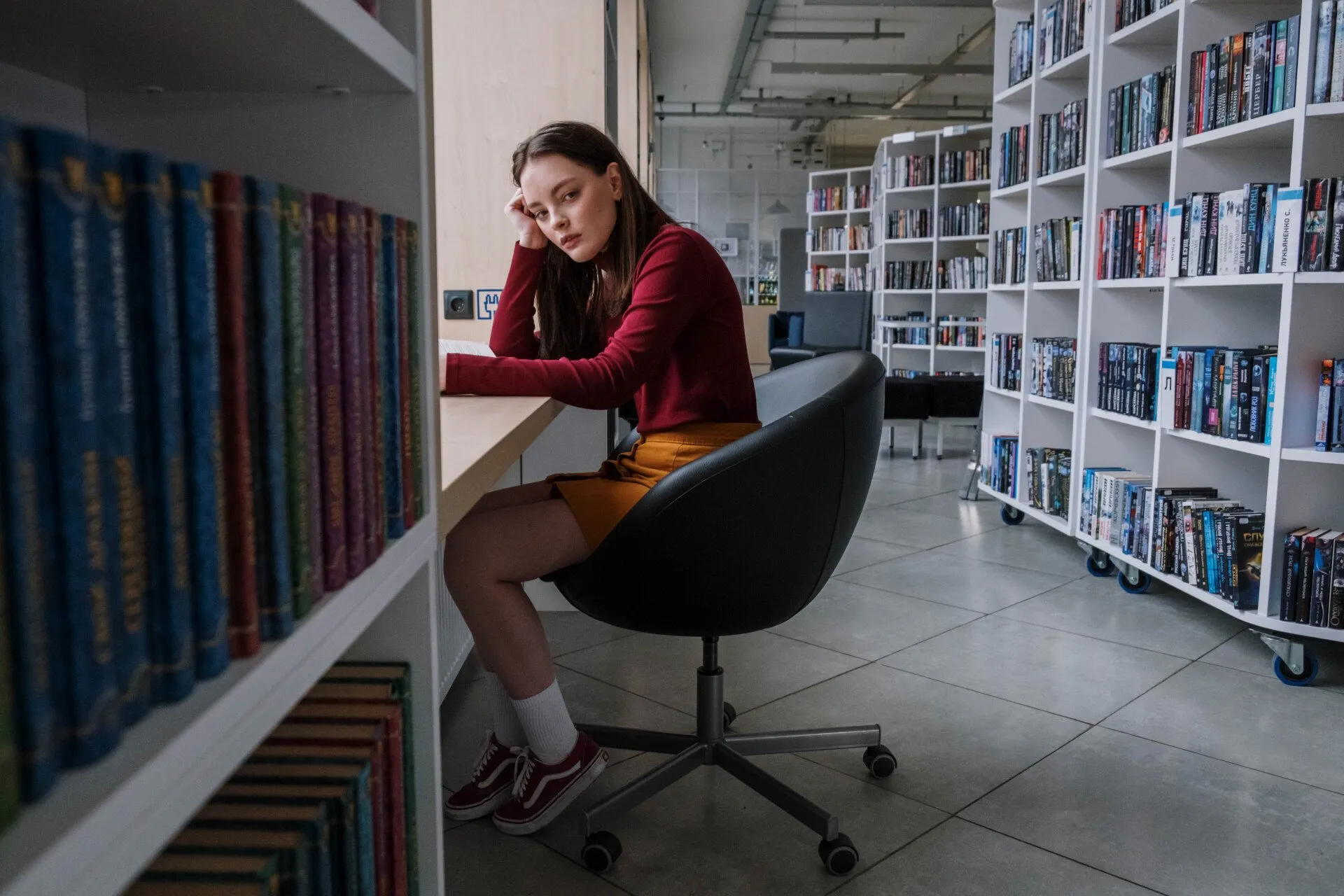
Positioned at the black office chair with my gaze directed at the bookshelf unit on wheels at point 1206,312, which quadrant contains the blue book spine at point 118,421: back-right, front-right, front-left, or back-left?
back-right

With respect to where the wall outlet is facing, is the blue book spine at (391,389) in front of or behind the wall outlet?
in front

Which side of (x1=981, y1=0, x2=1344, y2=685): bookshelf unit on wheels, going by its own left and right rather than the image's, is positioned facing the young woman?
front

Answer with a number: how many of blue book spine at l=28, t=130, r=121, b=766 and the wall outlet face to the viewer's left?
0

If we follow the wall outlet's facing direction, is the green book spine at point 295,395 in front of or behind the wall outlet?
in front

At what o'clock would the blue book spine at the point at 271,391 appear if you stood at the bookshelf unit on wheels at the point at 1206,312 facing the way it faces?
The blue book spine is roughly at 11 o'clock from the bookshelf unit on wheels.

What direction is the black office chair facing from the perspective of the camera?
to the viewer's left

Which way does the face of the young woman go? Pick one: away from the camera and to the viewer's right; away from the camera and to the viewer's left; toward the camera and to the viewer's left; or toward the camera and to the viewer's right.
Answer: toward the camera and to the viewer's left

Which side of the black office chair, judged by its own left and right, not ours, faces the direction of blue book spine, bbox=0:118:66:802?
left

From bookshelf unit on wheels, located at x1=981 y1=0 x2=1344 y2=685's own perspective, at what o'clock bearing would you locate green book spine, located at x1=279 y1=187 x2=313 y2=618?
The green book spine is roughly at 11 o'clock from the bookshelf unit on wheels.

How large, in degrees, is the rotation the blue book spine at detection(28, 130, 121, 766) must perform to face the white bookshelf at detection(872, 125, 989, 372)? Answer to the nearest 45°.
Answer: approximately 90° to its left

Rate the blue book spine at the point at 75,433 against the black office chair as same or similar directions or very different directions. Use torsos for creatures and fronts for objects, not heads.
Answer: very different directions
